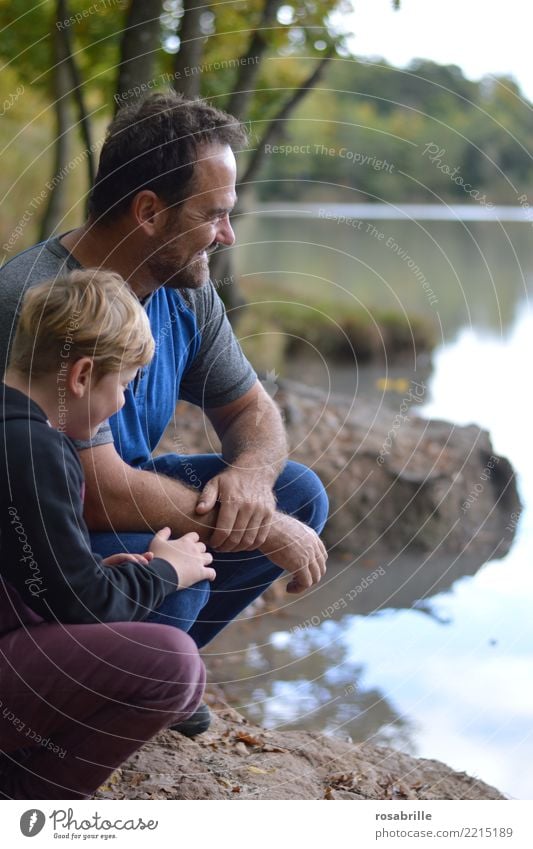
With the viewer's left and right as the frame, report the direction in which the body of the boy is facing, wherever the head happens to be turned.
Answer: facing to the right of the viewer

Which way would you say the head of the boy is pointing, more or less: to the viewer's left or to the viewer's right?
to the viewer's right

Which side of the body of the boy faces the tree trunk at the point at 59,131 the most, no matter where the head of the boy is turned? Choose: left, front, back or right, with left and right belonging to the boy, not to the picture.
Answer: left

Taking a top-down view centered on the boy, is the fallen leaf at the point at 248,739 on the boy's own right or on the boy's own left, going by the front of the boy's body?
on the boy's own left
